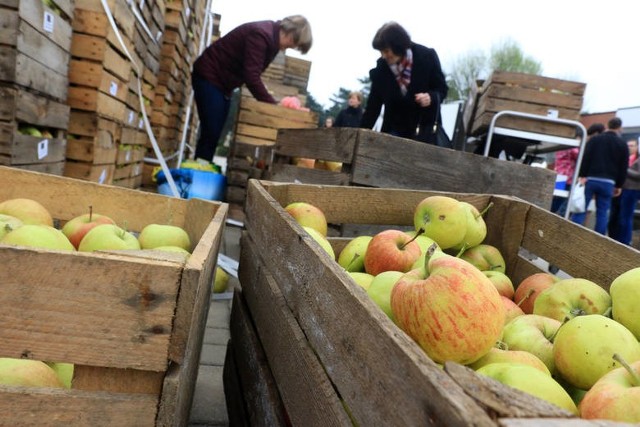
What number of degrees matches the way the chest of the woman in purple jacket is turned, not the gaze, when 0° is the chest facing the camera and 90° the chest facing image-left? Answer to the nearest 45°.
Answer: approximately 270°

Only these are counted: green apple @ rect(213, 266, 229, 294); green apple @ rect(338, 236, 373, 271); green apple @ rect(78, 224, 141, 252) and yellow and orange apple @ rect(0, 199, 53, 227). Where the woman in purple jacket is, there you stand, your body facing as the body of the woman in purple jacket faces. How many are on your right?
4

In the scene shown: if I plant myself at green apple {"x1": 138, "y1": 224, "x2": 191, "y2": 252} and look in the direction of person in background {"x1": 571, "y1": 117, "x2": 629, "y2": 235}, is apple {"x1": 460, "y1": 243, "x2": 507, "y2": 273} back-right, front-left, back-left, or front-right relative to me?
front-right

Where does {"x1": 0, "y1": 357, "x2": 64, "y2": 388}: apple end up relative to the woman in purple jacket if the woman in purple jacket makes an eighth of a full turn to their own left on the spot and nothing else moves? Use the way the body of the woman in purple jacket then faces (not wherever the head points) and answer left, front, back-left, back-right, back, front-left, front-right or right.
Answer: back-right

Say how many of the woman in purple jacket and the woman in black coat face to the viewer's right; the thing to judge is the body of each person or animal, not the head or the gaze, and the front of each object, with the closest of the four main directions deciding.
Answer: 1

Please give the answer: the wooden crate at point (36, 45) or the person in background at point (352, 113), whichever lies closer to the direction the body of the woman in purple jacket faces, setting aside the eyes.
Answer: the person in background

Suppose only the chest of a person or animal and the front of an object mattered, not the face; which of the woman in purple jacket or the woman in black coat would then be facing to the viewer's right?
the woman in purple jacket

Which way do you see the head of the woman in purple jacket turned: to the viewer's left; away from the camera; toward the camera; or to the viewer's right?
to the viewer's right

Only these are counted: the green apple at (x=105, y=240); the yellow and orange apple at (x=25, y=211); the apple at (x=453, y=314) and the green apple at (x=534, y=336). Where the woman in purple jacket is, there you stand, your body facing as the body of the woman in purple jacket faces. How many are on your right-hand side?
4

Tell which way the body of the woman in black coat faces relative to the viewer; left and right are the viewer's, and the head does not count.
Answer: facing the viewer and to the left of the viewer

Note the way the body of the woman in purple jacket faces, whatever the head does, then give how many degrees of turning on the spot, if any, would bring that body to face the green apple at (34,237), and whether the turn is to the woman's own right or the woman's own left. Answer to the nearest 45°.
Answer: approximately 90° to the woman's own right

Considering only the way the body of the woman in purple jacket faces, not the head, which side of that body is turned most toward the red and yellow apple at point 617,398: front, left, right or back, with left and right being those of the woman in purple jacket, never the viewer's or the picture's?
right

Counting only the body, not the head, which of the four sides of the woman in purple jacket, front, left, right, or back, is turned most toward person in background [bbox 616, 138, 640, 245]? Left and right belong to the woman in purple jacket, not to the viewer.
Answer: front

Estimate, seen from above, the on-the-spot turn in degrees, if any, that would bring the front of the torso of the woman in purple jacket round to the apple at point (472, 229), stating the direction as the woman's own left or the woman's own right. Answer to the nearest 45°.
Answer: approximately 90° to the woman's own right

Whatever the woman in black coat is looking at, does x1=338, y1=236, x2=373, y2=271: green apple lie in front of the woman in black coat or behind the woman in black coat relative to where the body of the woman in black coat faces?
in front

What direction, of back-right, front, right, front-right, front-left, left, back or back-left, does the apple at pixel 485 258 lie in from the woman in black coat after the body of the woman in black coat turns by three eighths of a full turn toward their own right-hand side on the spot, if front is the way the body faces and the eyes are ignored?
back

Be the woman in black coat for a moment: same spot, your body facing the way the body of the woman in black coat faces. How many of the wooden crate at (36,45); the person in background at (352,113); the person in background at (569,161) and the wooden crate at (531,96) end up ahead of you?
1

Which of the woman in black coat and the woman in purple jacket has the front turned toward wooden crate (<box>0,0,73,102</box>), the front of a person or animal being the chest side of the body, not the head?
the woman in black coat
